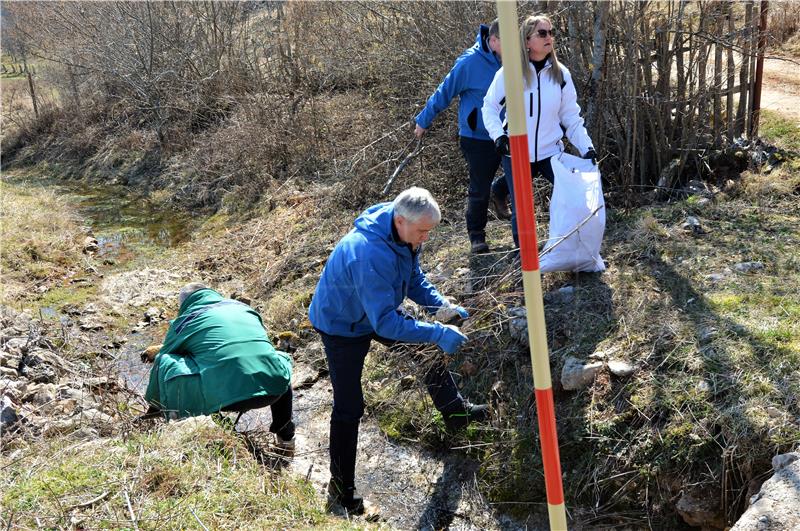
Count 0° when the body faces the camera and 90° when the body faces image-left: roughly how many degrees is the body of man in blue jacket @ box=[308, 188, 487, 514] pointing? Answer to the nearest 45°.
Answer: approximately 270°

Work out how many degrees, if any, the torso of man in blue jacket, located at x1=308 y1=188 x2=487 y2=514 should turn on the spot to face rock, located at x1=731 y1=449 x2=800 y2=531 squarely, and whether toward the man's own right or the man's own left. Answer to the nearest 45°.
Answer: approximately 45° to the man's own right

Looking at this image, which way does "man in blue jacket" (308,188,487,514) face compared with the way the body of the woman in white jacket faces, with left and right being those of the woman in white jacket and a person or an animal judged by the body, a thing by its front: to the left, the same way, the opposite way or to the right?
to the left

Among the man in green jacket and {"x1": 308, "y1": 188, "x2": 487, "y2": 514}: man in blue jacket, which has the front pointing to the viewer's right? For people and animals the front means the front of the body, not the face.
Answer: the man in blue jacket

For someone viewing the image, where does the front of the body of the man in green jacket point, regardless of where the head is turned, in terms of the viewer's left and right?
facing away from the viewer and to the left of the viewer

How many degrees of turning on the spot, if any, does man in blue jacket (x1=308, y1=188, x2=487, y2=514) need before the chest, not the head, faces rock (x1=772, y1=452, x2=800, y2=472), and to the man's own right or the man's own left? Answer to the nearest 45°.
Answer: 0° — they already face it
